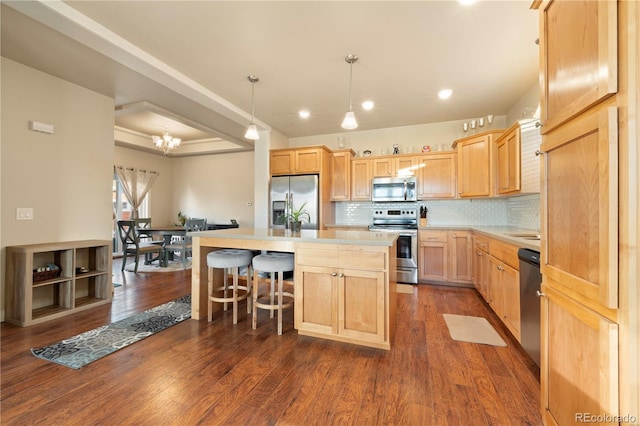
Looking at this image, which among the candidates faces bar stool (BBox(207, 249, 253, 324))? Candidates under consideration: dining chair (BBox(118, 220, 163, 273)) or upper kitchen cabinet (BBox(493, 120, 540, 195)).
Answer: the upper kitchen cabinet

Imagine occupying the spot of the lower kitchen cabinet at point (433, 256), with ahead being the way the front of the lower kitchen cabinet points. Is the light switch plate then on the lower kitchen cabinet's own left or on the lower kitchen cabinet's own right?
on the lower kitchen cabinet's own right

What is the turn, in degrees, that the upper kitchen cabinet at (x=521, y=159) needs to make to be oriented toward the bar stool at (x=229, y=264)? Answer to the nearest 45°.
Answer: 0° — it already faces it

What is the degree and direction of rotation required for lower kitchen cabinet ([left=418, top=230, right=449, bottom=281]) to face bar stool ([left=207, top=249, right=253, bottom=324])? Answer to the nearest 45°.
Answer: approximately 45° to its right

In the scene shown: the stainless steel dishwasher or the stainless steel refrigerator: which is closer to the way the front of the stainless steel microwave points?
the stainless steel dishwasher

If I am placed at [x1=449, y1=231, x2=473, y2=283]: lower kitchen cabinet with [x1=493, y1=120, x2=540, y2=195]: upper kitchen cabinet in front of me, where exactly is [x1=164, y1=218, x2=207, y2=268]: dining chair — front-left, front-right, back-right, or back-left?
back-right

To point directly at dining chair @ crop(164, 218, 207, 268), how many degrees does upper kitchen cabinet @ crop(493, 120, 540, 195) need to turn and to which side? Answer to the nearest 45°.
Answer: approximately 45° to its right

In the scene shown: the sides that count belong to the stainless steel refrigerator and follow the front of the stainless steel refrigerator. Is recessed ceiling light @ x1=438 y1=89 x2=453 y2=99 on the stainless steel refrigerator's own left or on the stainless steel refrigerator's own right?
on the stainless steel refrigerator's own left

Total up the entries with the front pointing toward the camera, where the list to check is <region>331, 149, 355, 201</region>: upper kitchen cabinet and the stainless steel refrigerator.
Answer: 2
